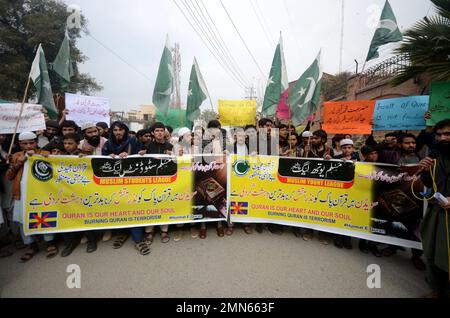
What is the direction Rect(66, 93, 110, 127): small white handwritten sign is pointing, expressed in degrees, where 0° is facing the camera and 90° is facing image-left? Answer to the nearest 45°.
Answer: approximately 0°

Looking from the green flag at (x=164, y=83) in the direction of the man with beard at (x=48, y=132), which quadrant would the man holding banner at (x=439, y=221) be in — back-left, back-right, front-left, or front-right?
back-left

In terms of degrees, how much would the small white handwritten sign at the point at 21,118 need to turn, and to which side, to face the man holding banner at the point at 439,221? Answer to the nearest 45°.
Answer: approximately 45° to its left

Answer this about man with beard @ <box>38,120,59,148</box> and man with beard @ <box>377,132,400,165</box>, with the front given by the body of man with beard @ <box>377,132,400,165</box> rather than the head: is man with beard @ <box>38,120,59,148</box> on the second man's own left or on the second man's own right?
on the second man's own right

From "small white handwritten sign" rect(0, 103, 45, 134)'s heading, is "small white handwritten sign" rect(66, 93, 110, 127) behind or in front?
behind

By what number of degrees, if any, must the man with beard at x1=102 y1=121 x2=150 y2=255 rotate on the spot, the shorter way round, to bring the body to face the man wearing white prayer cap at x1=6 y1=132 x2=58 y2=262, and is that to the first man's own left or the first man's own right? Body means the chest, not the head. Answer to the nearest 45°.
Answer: approximately 90° to the first man's own right

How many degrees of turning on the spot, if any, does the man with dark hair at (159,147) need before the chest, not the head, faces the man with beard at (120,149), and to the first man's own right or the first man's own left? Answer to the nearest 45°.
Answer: approximately 90° to the first man's own right

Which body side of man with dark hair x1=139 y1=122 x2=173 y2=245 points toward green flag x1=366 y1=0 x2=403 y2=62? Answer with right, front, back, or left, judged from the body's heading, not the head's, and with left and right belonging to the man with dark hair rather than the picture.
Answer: left

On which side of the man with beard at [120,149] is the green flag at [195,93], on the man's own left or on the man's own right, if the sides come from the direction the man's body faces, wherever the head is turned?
on the man's own left
